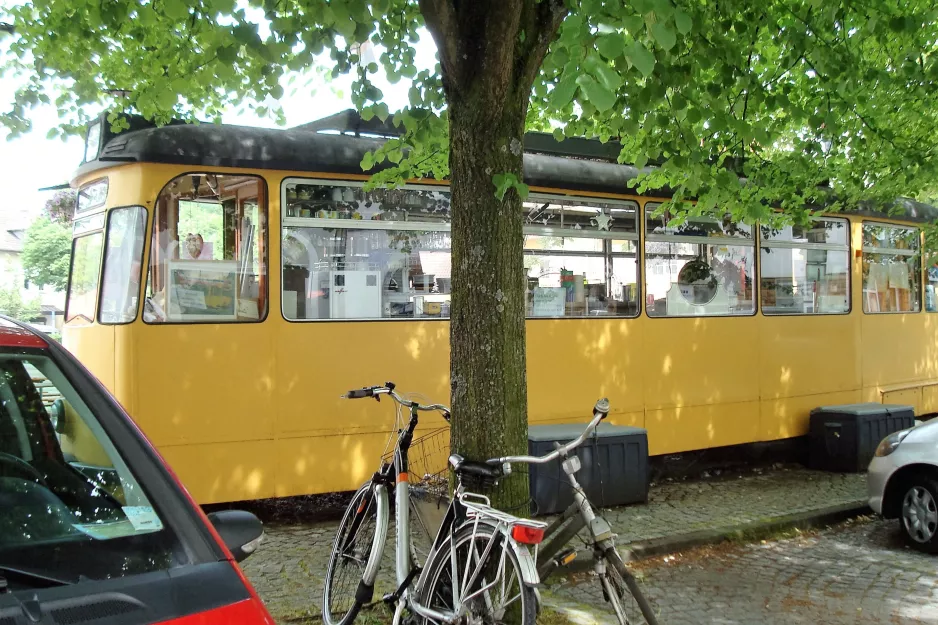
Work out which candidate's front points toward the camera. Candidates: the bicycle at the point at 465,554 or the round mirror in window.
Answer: the round mirror in window

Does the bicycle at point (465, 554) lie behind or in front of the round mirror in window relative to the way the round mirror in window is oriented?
in front

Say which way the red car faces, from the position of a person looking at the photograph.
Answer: facing the viewer and to the right of the viewer

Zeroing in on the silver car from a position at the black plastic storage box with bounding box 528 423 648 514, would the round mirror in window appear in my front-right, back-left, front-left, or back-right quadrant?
front-left

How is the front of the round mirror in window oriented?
toward the camera

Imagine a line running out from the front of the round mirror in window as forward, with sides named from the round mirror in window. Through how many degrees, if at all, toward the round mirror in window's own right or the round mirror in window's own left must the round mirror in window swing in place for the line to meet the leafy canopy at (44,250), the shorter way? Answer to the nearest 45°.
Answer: approximately 135° to the round mirror in window's own right

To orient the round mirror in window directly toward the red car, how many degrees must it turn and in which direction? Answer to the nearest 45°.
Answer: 0° — it already faces it
